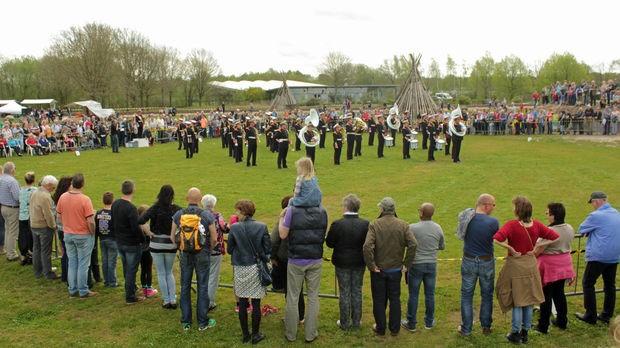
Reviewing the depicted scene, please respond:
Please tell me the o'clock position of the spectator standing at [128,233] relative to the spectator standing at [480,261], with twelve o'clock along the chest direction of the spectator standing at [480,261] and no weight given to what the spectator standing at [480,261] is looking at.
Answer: the spectator standing at [128,233] is roughly at 9 o'clock from the spectator standing at [480,261].

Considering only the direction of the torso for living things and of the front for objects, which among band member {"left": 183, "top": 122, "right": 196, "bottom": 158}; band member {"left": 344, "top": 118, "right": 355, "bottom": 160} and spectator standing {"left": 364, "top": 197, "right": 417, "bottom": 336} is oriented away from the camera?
the spectator standing

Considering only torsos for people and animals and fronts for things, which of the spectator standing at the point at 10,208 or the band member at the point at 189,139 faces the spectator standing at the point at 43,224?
the band member

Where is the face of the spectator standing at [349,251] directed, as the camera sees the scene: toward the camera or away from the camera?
away from the camera

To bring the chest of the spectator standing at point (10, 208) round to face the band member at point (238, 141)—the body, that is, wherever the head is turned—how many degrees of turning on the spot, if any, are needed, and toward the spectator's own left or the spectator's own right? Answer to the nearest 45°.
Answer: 0° — they already face them

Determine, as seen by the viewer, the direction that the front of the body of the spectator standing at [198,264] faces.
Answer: away from the camera

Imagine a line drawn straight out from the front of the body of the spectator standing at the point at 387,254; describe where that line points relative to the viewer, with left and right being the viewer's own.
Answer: facing away from the viewer

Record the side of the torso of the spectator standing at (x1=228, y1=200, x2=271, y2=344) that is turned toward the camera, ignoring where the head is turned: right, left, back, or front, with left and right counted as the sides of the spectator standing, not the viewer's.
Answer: back

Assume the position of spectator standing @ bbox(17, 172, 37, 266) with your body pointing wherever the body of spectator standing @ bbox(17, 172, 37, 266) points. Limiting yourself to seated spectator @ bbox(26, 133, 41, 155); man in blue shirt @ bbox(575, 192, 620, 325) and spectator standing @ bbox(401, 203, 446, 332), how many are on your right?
2

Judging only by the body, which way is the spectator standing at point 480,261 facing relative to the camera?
away from the camera

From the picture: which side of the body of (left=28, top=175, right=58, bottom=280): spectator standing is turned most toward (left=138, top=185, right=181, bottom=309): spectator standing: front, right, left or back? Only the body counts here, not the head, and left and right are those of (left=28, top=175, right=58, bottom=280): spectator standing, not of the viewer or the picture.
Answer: right

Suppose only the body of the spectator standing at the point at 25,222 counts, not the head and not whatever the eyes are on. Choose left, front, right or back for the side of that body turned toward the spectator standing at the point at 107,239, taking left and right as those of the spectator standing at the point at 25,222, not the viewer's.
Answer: right

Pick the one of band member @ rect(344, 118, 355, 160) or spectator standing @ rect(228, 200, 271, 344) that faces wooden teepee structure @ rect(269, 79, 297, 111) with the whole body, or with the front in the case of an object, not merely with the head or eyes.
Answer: the spectator standing

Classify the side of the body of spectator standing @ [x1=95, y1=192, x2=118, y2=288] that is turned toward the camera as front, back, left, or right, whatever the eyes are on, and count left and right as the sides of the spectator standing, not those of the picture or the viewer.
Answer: back
